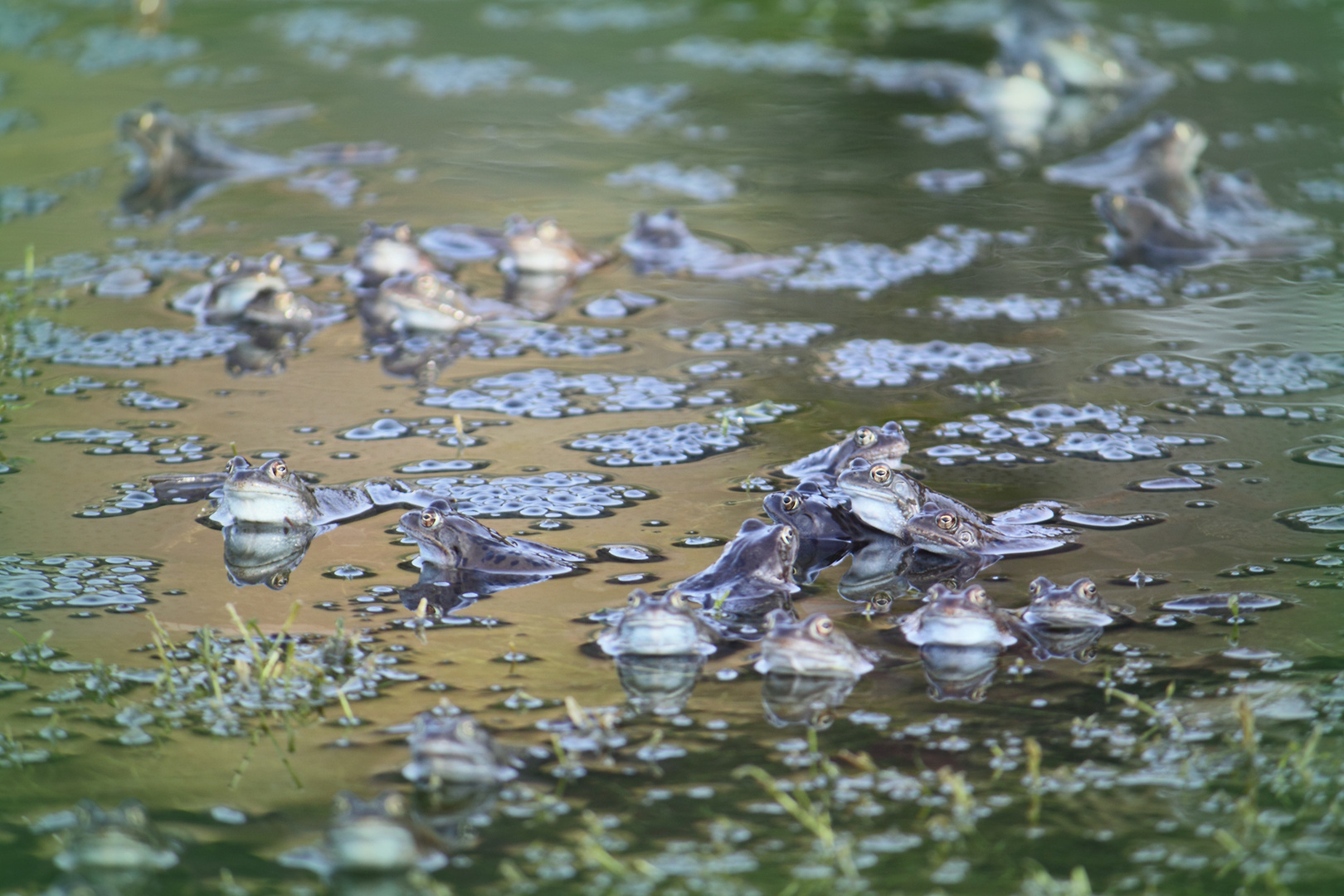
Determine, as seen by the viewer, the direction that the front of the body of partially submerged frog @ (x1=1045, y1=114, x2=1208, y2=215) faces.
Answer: to the viewer's right

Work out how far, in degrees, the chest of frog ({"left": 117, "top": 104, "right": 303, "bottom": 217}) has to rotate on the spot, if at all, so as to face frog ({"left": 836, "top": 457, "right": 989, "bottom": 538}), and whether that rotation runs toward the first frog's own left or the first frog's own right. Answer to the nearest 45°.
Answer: approximately 90° to the first frog's own left

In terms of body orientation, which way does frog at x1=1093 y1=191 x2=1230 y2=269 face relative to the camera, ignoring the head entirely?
to the viewer's left

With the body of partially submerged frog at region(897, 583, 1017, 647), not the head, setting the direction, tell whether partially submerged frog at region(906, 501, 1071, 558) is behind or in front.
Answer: behind

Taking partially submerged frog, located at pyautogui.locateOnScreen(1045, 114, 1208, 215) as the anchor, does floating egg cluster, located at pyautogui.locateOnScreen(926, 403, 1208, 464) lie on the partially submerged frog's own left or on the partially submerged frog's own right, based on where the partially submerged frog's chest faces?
on the partially submerged frog's own right

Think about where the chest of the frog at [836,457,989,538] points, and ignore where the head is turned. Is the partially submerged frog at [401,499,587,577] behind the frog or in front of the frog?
in front

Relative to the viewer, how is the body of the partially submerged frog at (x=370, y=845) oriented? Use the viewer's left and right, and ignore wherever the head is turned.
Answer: facing the viewer

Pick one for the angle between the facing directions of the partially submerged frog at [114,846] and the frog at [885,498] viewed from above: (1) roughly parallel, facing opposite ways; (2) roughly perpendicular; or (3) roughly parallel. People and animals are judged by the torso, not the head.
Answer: roughly perpendicular

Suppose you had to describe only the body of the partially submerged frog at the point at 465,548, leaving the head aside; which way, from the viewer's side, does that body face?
to the viewer's left

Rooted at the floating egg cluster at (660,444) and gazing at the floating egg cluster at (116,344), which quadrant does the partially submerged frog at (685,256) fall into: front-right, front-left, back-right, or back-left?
front-right

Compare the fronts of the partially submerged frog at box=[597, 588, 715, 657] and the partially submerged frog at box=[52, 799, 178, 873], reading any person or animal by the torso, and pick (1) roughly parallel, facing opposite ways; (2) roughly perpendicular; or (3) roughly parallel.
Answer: roughly parallel

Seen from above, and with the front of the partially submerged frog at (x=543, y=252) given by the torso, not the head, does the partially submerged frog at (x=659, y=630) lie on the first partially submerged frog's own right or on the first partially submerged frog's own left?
on the first partially submerged frog's own left

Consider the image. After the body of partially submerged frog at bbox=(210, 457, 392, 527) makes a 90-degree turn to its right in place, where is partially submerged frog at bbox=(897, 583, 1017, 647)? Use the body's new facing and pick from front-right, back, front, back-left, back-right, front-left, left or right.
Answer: back

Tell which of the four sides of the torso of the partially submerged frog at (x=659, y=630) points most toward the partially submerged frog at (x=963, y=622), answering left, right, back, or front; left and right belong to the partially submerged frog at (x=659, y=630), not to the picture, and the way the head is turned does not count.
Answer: left

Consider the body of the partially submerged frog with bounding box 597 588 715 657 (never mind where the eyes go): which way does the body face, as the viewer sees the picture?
toward the camera

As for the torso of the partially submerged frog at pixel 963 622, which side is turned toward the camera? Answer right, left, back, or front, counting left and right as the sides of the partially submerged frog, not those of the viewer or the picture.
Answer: front
